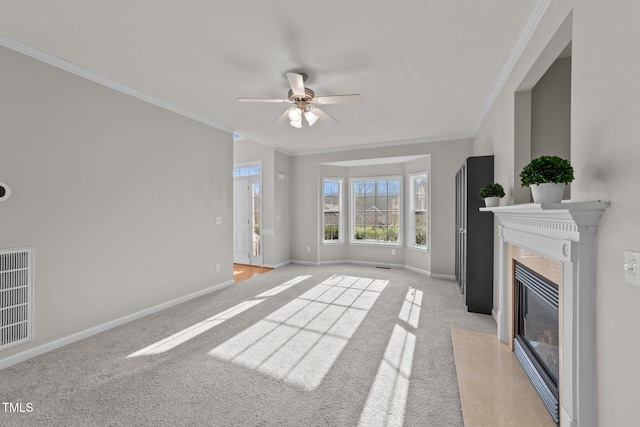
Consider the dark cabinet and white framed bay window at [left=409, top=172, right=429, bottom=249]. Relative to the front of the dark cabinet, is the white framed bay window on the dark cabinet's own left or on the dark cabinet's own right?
on the dark cabinet's own right

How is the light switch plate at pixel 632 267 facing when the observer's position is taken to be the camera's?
facing the viewer and to the left of the viewer

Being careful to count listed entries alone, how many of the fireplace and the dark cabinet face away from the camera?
0

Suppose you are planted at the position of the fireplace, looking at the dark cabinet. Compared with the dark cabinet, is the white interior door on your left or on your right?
left

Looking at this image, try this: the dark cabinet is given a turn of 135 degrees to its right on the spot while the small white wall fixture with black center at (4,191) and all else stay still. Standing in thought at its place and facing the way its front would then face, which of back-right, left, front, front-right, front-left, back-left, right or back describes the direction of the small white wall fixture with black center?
back

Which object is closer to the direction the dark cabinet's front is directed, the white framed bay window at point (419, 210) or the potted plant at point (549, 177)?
the white framed bay window

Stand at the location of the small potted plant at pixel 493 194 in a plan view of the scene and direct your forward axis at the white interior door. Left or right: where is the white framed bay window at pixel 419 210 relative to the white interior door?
right

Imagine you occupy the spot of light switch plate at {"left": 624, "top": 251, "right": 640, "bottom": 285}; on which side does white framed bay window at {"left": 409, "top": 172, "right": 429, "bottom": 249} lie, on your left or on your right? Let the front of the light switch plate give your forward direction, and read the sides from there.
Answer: on your right

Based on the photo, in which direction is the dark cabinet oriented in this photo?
to the viewer's left

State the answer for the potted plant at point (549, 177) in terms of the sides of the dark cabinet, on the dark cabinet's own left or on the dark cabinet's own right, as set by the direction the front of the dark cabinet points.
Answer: on the dark cabinet's own left

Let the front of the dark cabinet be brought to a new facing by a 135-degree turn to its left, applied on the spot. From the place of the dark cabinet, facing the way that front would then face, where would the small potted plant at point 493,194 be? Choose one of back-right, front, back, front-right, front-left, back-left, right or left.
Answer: front-right

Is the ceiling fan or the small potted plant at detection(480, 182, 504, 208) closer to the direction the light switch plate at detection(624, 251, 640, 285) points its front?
the ceiling fan
